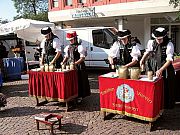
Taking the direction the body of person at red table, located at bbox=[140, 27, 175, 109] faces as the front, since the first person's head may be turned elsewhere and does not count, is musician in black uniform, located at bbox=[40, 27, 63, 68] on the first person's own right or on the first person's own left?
on the first person's own right

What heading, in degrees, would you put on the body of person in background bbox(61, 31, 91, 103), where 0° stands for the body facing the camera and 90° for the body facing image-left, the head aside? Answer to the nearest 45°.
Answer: approximately 45°

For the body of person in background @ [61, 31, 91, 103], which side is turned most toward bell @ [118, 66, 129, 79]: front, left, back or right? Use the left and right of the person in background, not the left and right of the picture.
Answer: left

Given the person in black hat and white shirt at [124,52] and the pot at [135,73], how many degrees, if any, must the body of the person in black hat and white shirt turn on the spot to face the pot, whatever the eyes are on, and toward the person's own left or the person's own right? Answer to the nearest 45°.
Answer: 0° — they already face it

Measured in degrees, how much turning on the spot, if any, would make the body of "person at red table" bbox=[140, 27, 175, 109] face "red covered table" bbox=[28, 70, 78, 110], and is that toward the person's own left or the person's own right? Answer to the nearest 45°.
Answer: approximately 45° to the person's own right

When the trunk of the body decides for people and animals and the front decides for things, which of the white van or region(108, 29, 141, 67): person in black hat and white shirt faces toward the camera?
the person in black hat and white shirt

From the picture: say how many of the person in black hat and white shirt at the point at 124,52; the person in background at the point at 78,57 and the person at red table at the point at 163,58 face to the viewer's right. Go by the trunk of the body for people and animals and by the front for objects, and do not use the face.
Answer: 0

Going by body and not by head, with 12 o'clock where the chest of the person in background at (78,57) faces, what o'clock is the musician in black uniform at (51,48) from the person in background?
The musician in black uniform is roughly at 2 o'clock from the person in background.

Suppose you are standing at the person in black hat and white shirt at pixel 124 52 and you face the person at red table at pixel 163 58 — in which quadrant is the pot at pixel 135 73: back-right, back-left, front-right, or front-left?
front-right

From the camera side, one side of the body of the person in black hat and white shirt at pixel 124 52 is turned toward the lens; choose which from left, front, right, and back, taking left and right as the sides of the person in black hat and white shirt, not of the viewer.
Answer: front

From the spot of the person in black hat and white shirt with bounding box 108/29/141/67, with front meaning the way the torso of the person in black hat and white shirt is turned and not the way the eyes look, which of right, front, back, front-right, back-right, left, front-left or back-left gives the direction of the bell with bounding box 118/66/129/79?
front
